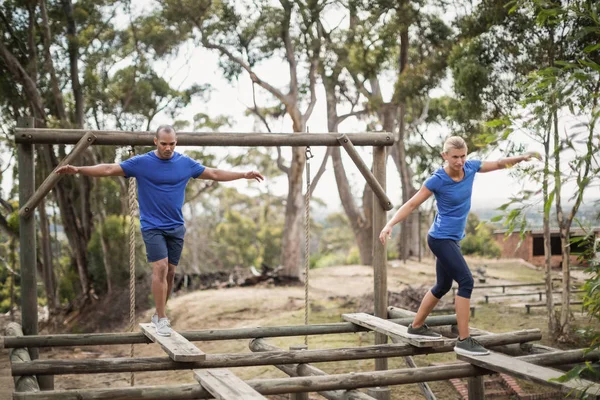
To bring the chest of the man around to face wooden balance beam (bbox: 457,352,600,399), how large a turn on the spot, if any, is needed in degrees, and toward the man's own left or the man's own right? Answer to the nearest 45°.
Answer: approximately 45° to the man's own left

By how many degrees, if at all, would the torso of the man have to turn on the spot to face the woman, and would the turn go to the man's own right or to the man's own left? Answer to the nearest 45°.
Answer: approximately 90° to the man's own left

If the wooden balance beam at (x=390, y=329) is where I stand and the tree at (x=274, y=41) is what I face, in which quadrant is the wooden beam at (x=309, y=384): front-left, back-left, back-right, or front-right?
back-left

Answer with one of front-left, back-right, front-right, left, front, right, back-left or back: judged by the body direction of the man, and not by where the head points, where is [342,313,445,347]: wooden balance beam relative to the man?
left

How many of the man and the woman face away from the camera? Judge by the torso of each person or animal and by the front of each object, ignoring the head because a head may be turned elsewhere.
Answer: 0

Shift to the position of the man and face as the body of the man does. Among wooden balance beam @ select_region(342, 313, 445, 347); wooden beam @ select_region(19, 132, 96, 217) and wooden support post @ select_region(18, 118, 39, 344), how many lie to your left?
1

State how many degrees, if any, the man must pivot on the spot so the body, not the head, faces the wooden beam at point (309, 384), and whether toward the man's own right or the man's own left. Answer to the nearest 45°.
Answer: approximately 45° to the man's own left

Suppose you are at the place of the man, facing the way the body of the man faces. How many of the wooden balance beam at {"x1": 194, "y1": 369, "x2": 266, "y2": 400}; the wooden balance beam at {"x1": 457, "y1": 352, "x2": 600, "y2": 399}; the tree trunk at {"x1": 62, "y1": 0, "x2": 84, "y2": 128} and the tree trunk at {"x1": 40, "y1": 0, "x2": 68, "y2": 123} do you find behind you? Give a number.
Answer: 2
